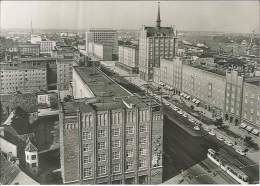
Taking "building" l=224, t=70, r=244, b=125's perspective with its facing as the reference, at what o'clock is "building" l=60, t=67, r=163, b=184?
"building" l=60, t=67, r=163, b=184 is roughly at 11 o'clock from "building" l=224, t=70, r=244, b=125.

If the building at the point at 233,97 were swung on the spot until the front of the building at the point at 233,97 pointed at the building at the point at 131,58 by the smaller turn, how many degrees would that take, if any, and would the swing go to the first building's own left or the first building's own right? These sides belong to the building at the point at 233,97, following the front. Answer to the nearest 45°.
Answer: approximately 90° to the first building's own right

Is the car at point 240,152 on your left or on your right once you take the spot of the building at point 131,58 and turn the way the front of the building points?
on your left

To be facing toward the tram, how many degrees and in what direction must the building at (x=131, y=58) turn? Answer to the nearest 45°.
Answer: approximately 45° to its left

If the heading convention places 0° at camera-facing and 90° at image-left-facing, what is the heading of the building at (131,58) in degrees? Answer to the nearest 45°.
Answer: approximately 45°

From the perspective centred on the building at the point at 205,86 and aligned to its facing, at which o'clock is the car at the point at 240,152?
The car is roughly at 10 o'clock from the building.

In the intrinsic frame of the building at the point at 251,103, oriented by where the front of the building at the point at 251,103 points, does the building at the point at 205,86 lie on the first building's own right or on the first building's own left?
on the first building's own right
